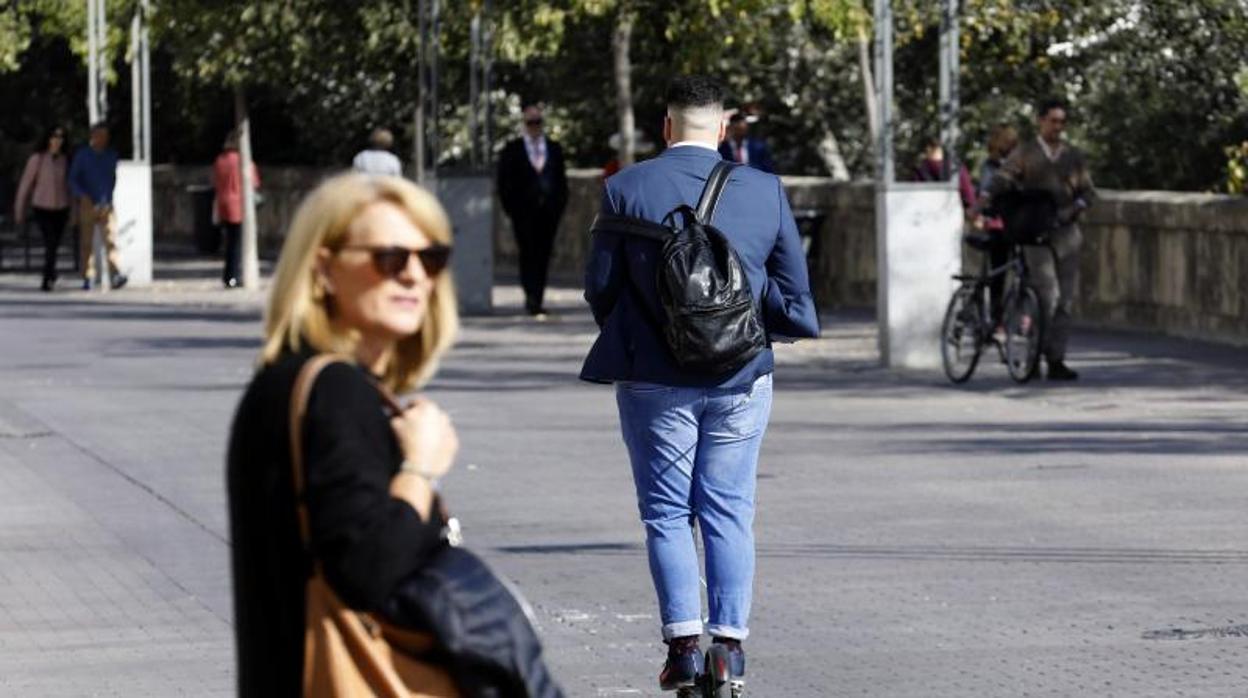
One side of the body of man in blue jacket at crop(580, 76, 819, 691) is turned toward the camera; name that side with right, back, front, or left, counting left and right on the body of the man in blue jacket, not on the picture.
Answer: back

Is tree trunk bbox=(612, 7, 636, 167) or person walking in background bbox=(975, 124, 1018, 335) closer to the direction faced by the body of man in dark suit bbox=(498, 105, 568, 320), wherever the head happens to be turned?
the person walking in background

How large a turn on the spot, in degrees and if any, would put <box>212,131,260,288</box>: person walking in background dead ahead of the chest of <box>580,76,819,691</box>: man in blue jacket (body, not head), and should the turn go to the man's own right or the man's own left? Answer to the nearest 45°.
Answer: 0° — they already face them

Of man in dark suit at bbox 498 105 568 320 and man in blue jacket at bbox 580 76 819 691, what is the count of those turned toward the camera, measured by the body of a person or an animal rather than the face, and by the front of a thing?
1

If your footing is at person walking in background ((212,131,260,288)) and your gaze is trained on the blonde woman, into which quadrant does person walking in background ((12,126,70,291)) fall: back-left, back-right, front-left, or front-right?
back-right

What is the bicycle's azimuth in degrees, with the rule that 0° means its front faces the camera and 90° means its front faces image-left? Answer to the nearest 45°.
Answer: approximately 315°

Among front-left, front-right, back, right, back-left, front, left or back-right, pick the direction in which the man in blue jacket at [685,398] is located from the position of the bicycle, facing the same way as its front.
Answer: front-right

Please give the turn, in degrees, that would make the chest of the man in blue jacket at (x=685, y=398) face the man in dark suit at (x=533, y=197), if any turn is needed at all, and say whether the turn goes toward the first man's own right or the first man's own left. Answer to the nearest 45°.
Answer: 0° — they already face them

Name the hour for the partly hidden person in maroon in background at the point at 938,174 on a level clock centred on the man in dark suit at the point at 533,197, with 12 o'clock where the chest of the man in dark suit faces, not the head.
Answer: The partly hidden person in maroon in background is roughly at 10 o'clock from the man in dark suit.

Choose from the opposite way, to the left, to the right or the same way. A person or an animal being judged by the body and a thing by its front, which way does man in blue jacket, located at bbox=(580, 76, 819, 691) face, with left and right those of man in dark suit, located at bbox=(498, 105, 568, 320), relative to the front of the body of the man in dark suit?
the opposite way
